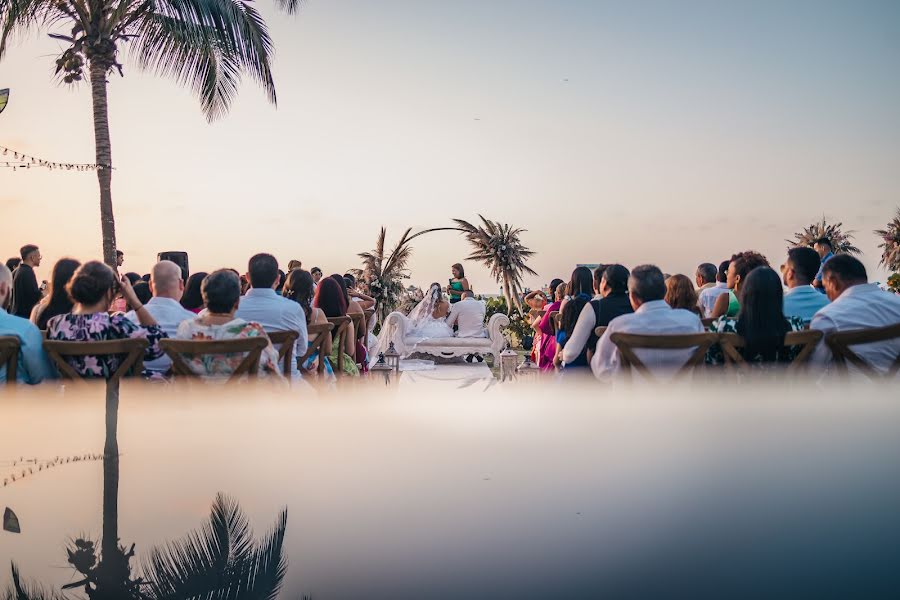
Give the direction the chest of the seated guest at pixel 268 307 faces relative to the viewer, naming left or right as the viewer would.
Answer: facing away from the viewer

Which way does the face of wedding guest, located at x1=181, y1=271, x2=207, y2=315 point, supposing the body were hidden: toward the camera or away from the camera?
away from the camera

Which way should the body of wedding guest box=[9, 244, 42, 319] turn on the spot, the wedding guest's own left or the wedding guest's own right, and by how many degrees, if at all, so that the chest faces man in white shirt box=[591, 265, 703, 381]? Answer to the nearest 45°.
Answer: approximately 90° to the wedding guest's own right

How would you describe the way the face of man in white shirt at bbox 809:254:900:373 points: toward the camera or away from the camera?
away from the camera

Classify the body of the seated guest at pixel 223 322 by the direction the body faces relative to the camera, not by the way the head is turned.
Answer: away from the camera

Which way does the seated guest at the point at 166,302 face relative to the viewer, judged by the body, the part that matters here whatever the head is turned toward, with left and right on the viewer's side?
facing away from the viewer

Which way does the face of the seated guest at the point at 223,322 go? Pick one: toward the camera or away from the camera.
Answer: away from the camera

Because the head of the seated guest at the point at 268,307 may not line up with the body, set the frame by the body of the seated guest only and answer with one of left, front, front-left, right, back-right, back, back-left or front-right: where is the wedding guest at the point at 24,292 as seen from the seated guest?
front-left

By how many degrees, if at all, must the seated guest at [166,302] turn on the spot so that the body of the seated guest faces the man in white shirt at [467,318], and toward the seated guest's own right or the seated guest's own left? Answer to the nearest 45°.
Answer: approximately 45° to the seated guest's own right

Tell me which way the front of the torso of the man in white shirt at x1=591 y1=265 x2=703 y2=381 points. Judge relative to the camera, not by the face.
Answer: away from the camera

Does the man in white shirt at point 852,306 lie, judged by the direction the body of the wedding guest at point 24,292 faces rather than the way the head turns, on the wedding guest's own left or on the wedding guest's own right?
on the wedding guest's own right

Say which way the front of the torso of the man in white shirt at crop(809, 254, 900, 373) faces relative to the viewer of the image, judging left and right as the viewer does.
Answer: facing away from the viewer and to the left of the viewer

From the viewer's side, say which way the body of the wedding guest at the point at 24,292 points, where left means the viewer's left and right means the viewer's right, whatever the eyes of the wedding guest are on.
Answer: facing away from the viewer and to the right of the viewer

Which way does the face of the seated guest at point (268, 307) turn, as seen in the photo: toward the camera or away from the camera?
away from the camera
